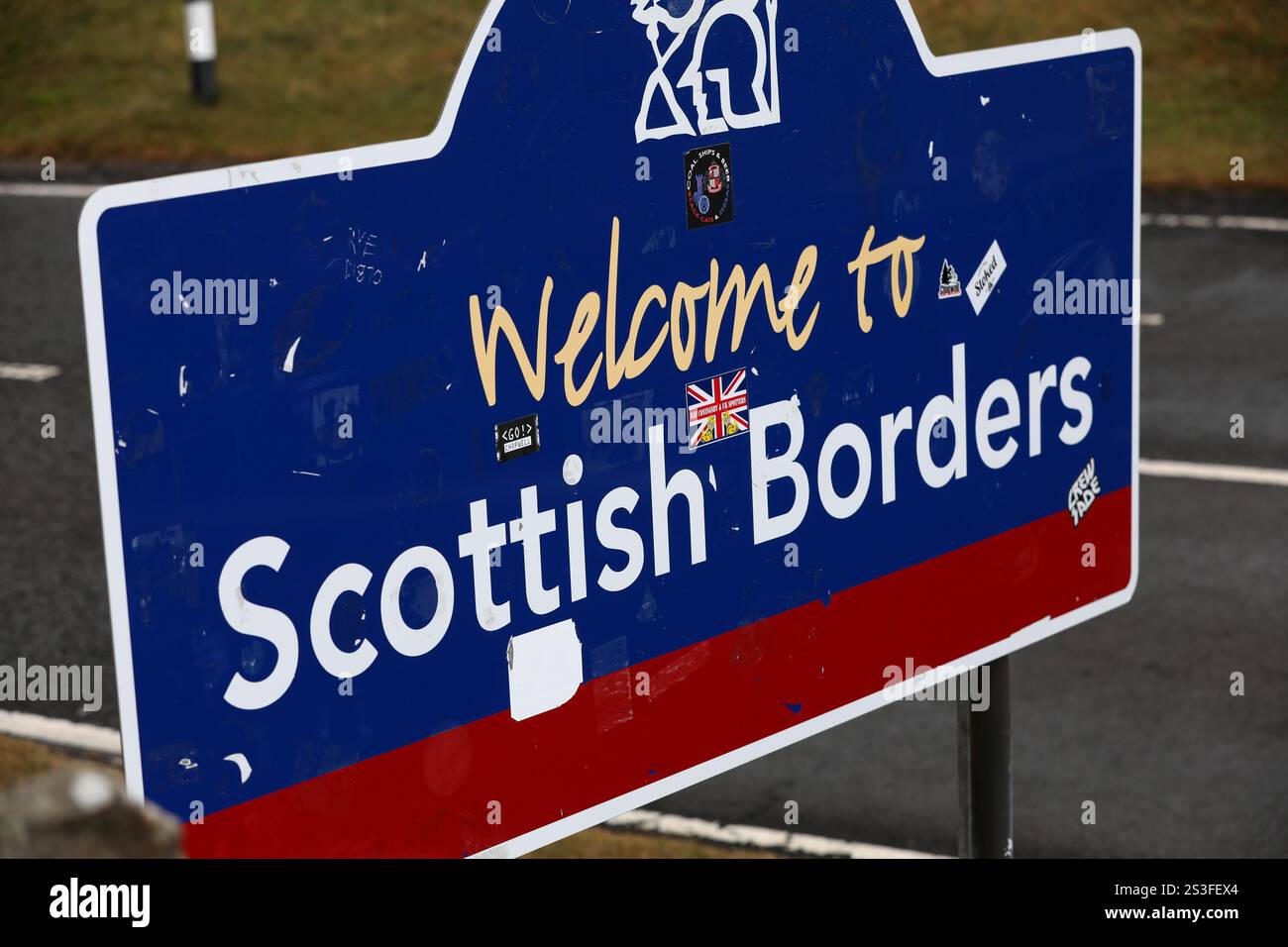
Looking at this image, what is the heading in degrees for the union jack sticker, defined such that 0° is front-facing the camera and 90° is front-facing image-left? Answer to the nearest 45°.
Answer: approximately 315°

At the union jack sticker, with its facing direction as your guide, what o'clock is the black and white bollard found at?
The black and white bollard is roughly at 7 o'clock from the union jack sticker.
